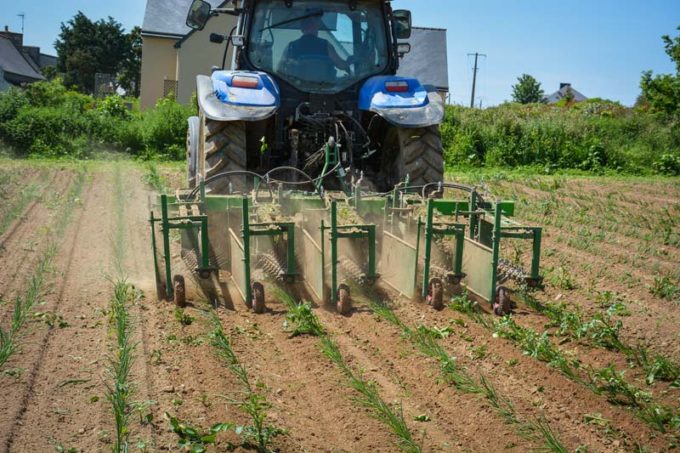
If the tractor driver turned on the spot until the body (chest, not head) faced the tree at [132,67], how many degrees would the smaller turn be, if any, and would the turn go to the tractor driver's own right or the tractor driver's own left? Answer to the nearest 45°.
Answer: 0° — they already face it

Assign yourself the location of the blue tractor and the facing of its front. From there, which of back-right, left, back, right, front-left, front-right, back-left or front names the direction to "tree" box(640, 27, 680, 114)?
front-right

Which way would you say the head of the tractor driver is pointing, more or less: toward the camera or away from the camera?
away from the camera

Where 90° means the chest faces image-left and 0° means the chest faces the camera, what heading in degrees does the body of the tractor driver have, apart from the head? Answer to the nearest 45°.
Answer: approximately 180°

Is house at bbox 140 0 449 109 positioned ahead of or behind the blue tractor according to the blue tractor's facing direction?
ahead

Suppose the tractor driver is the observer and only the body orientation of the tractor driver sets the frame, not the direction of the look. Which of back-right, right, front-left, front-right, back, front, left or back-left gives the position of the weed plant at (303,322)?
back

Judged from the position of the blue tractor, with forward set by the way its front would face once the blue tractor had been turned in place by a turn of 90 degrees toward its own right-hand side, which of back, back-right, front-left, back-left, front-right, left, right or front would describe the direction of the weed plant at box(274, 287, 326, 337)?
right

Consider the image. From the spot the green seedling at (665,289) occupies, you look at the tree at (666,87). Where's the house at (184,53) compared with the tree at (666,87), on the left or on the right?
left

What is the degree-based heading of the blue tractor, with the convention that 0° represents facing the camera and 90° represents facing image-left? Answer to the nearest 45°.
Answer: approximately 180°
